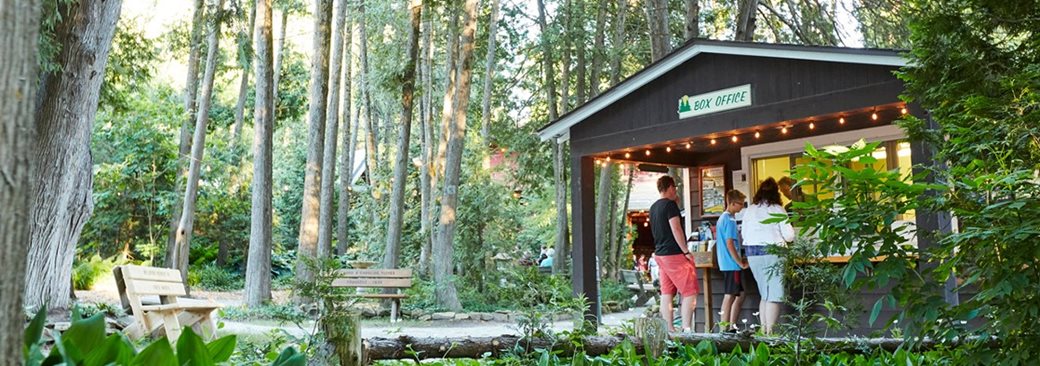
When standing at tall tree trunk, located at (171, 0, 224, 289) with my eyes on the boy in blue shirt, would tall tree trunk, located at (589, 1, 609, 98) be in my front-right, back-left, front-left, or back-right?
front-left

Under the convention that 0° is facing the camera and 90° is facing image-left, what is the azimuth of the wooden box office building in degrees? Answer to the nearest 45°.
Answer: approximately 45°

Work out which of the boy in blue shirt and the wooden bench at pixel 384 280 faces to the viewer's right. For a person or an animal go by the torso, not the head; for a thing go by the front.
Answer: the boy in blue shirt

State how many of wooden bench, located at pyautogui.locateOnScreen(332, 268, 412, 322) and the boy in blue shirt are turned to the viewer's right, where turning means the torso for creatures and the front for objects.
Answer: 1

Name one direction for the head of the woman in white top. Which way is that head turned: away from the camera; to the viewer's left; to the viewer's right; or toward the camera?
away from the camera

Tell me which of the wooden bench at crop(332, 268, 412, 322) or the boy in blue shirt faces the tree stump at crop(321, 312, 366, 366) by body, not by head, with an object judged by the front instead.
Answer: the wooden bench

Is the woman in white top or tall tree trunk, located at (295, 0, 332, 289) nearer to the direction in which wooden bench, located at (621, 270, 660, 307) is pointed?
the woman in white top

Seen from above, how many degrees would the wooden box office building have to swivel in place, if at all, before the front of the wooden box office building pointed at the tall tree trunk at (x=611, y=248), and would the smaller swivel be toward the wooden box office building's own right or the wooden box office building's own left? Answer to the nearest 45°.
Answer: approximately 135° to the wooden box office building's own right

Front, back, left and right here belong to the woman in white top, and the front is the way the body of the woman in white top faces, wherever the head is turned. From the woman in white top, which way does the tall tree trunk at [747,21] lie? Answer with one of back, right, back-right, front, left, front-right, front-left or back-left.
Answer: front-left

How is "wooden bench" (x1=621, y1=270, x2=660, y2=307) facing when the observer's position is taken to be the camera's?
facing the viewer and to the right of the viewer

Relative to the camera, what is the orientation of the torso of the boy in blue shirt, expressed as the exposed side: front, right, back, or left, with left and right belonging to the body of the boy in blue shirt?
right

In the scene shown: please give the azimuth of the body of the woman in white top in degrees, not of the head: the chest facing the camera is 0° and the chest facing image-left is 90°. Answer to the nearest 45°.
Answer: approximately 225°

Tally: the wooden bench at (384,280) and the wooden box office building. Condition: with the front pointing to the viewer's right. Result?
0
